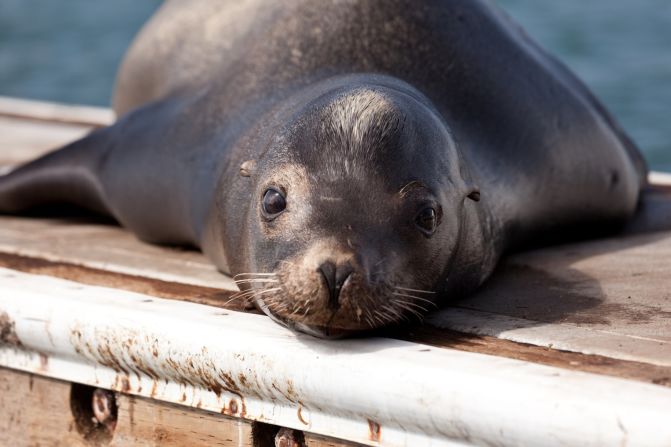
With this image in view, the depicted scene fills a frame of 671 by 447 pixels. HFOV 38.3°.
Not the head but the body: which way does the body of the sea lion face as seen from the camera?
toward the camera
